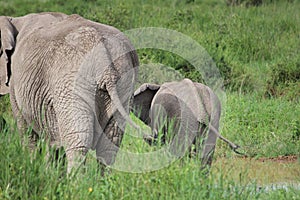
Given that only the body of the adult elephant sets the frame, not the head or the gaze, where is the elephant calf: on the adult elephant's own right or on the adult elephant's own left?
on the adult elephant's own right

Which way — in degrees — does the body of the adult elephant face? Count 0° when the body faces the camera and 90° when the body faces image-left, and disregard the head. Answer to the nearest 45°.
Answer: approximately 135°

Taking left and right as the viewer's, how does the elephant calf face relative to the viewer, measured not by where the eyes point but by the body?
facing away from the viewer and to the left of the viewer

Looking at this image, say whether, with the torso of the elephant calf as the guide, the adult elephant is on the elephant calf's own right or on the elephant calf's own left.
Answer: on the elephant calf's own left
